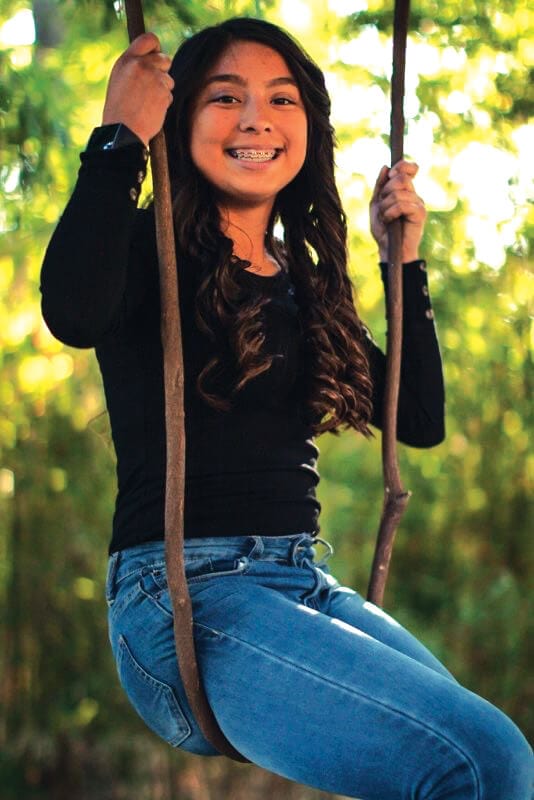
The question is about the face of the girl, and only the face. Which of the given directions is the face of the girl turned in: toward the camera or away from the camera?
toward the camera

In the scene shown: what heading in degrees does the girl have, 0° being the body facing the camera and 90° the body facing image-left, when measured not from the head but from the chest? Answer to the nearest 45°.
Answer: approximately 315°
